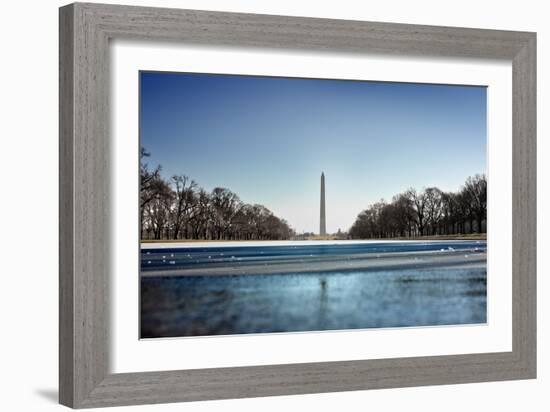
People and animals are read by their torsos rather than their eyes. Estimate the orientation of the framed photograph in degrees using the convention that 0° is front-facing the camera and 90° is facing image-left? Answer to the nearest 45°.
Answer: approximately 315°
